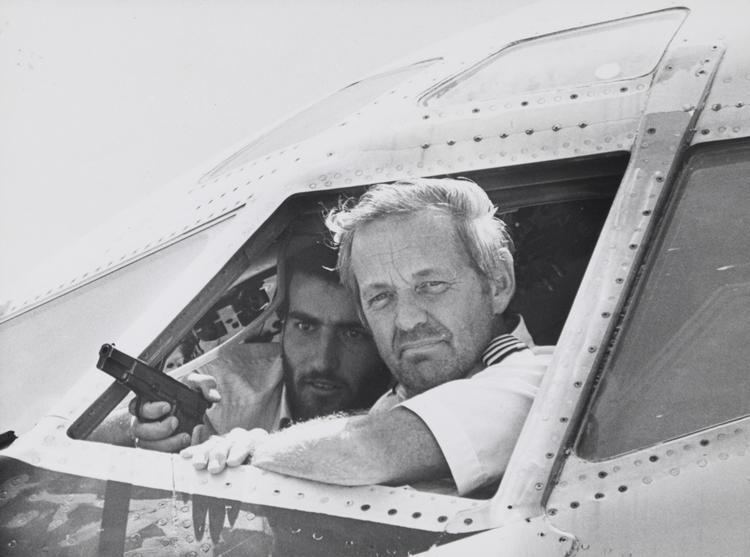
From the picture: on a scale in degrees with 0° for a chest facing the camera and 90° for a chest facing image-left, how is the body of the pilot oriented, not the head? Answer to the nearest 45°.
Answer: approximately 45°
